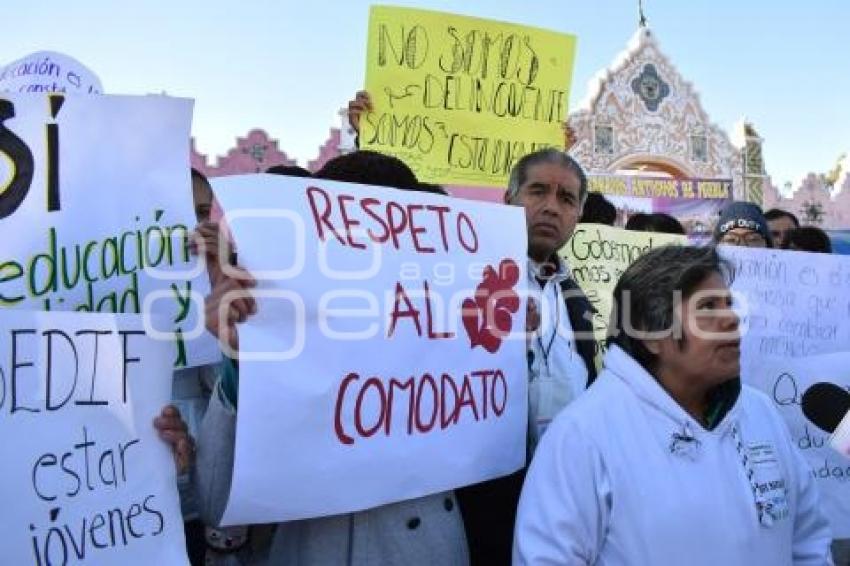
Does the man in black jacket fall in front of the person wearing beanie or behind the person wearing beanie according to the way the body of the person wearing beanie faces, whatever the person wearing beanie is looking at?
in front

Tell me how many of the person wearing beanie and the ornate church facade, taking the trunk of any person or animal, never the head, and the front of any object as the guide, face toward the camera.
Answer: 2

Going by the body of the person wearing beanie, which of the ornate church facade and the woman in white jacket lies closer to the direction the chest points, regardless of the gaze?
the woman in white jacket

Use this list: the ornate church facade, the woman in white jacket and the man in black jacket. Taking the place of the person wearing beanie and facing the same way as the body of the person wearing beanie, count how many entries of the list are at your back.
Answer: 1

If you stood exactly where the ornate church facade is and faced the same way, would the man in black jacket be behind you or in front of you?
in front

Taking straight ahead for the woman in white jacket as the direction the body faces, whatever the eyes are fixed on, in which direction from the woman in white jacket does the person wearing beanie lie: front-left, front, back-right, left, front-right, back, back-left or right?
back-left

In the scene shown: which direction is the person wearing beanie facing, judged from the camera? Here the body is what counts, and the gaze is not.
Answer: toward the camera

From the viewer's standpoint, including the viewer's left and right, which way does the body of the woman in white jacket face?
facing the viewer and to the right of the viewer

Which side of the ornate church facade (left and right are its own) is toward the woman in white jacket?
front

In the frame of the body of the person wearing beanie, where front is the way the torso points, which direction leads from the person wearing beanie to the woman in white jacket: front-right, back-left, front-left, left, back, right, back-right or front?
front

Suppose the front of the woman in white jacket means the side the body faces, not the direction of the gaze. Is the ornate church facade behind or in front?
behind

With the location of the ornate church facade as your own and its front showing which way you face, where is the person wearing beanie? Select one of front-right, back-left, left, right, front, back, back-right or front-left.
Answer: front
